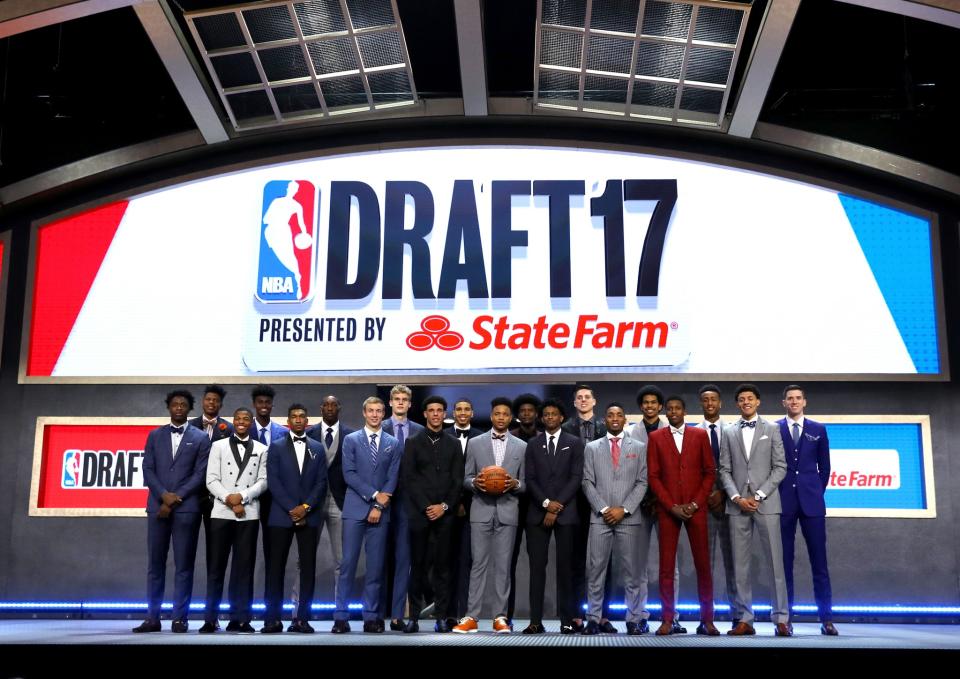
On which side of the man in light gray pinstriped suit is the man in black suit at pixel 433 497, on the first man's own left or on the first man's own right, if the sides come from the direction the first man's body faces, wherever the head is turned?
on the first man's own right

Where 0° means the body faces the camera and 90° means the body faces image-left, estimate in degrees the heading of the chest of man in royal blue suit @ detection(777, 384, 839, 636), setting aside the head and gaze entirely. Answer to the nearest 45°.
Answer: approximately 0°

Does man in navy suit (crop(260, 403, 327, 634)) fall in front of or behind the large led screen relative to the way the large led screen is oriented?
in front

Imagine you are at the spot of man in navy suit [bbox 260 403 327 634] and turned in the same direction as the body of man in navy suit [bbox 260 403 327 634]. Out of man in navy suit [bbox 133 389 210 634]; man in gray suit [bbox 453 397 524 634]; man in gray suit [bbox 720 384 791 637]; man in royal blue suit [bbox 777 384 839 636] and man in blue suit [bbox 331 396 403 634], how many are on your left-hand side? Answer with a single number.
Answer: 4

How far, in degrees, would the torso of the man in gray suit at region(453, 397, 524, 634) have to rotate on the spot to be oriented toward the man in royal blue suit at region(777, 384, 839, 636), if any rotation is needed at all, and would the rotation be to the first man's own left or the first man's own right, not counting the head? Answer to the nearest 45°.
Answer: approximately 90° to the first man's own left

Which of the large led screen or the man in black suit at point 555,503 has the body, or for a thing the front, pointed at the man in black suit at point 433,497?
the large led screen

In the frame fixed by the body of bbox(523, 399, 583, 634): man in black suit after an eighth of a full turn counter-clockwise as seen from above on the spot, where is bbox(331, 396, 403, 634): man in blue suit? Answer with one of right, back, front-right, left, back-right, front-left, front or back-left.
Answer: back-right

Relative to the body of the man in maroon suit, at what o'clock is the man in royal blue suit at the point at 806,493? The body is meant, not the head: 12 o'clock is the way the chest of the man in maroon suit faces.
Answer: The man in royal blue suit is roughly at 8 o'clock from the man in maroon suit.

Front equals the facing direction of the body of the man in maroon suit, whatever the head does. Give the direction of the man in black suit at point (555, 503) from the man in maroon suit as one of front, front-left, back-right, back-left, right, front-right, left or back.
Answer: right

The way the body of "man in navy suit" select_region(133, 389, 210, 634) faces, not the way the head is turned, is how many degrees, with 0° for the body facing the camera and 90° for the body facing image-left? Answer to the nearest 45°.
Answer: approximately 0°
